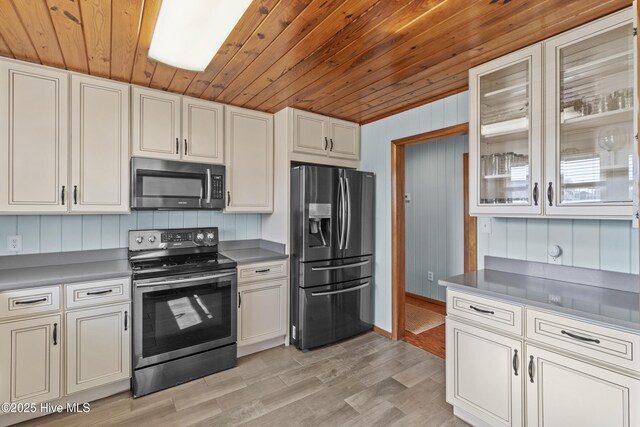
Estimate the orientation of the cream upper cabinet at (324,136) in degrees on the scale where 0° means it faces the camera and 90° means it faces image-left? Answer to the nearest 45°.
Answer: approximately 315°

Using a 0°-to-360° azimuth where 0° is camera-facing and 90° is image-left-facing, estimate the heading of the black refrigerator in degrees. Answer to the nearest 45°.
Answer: approximately 315°

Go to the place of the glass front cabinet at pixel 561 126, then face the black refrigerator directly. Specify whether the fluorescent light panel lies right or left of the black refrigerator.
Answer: left

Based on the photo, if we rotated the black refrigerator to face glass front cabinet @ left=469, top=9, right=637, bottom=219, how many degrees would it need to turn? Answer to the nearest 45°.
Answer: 0° — it already faces it

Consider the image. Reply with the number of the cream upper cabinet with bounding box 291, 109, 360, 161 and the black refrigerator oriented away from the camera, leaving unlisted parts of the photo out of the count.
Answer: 0

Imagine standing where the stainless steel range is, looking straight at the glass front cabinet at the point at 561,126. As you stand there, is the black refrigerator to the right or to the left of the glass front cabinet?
left

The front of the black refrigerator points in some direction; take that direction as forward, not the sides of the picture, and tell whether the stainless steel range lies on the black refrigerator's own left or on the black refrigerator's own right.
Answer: on the black refrigerator's own right
